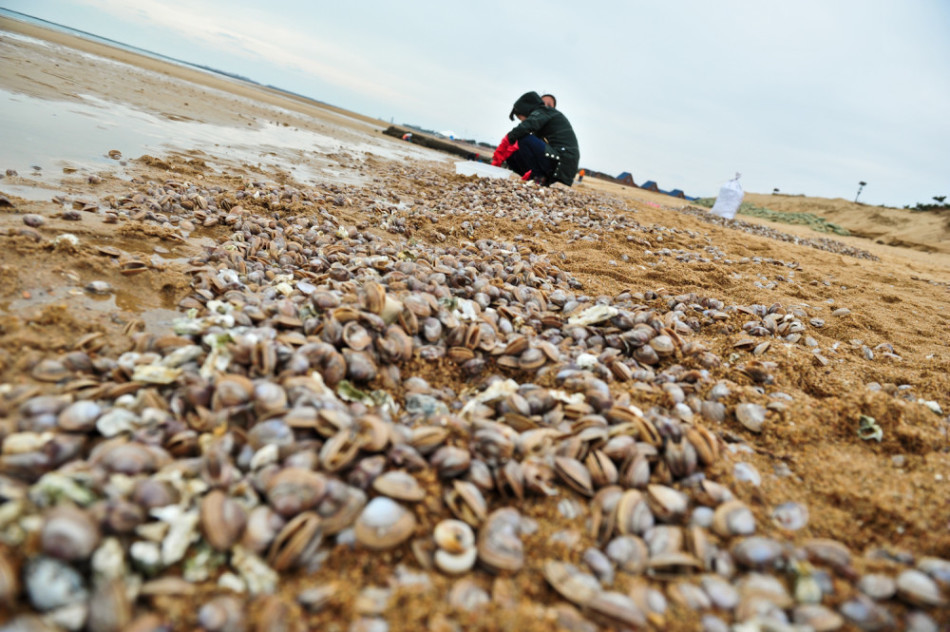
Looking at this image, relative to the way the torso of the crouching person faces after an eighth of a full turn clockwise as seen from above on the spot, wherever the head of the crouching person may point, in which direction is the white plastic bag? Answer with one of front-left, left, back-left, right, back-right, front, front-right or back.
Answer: right

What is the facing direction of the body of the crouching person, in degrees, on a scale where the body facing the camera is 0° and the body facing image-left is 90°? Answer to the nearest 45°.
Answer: approximately 90°

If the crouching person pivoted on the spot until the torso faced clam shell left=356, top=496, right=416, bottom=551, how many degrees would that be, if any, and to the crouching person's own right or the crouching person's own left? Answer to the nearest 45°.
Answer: approximately 90° to the crouching person's own left

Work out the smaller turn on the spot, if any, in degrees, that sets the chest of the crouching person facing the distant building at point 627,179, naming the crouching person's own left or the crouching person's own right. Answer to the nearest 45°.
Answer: approximately 90° to the crouching person's own right
